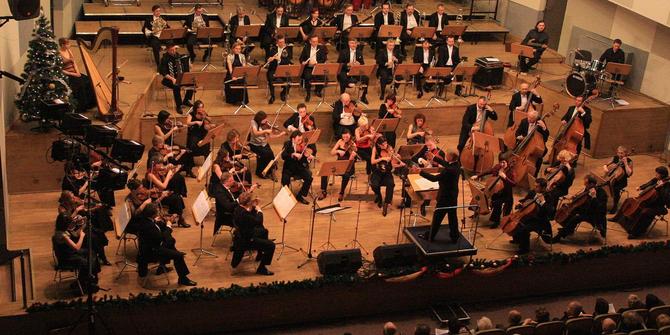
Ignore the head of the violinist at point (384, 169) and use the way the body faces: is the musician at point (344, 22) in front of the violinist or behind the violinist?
behind

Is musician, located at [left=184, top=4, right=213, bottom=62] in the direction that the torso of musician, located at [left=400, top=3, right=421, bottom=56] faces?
no

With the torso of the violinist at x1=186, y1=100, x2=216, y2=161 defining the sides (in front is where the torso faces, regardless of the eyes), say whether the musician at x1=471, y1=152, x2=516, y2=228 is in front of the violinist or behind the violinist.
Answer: in front

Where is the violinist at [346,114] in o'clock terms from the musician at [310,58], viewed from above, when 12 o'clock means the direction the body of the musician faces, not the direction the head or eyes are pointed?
The violinist is roughly at 11 o'clock from the musician.

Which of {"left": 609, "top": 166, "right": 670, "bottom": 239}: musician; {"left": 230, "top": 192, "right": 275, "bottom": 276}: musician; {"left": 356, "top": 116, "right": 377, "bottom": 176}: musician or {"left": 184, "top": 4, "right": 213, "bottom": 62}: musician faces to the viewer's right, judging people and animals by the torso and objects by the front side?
{"left": 230, "top": 192, "right": 275, "bottom": 276}: musician

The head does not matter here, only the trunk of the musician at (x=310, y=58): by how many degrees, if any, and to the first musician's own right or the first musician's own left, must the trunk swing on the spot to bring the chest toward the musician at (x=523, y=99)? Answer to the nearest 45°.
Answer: approximately 90° to the first musician's own left

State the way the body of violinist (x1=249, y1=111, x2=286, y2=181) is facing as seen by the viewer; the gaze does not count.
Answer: to the viewer's right

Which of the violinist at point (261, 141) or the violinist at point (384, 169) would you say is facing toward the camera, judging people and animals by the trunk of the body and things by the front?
the violinist at point (384, 169)

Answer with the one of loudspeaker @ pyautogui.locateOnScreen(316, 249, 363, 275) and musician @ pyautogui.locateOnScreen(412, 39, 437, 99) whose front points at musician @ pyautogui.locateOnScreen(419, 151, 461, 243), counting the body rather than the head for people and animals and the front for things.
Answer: musician @ pyautogui.locateOnScreen(412, 39, 437, 99)

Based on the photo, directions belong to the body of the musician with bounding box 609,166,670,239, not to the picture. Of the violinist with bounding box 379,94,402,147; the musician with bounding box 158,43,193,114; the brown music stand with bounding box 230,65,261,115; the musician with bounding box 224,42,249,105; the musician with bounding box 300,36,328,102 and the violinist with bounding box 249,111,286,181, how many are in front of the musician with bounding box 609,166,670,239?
6

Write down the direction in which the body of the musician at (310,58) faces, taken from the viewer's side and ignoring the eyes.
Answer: toward the camera

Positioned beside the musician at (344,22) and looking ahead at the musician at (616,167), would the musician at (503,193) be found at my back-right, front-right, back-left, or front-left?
front-right

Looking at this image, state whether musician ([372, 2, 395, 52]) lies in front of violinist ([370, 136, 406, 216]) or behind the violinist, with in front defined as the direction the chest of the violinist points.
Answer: behind

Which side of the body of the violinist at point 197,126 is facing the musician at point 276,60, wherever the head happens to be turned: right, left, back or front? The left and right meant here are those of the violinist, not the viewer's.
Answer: left

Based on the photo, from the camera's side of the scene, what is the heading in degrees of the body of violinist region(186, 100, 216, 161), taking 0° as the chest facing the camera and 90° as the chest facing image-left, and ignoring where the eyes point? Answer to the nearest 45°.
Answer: approximately 315°

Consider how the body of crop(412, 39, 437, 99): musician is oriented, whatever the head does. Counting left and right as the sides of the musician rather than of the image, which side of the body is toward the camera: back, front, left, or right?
front

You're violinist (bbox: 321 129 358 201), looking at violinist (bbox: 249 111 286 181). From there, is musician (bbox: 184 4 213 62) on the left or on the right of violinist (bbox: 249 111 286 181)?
right

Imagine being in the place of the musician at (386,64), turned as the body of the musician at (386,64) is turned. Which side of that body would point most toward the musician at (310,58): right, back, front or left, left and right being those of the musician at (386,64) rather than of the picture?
right

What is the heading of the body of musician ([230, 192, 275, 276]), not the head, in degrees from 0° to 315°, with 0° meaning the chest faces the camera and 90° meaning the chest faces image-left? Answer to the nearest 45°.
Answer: approximately 270°
